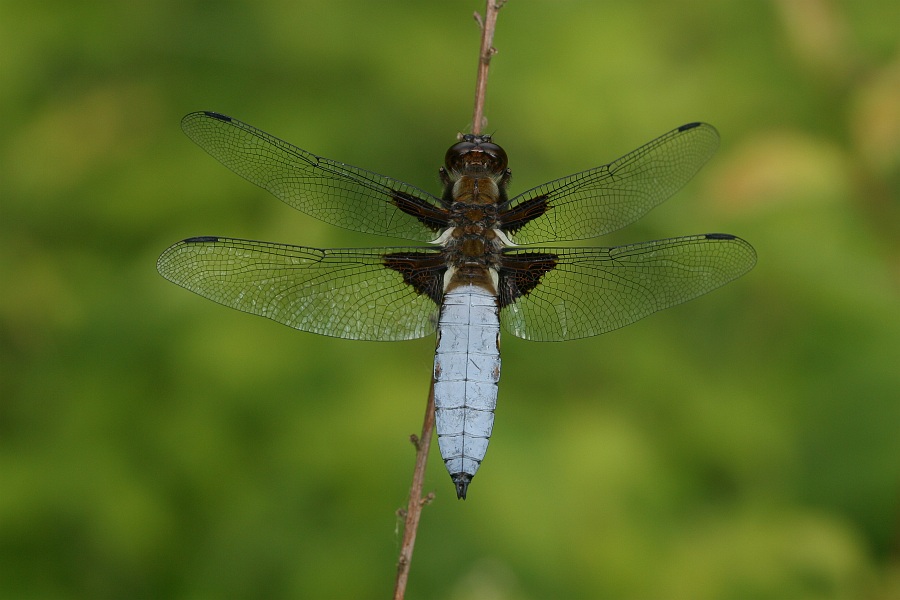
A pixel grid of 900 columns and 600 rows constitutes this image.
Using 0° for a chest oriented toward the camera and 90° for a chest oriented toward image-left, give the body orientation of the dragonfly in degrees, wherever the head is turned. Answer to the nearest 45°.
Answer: approximately 180°
